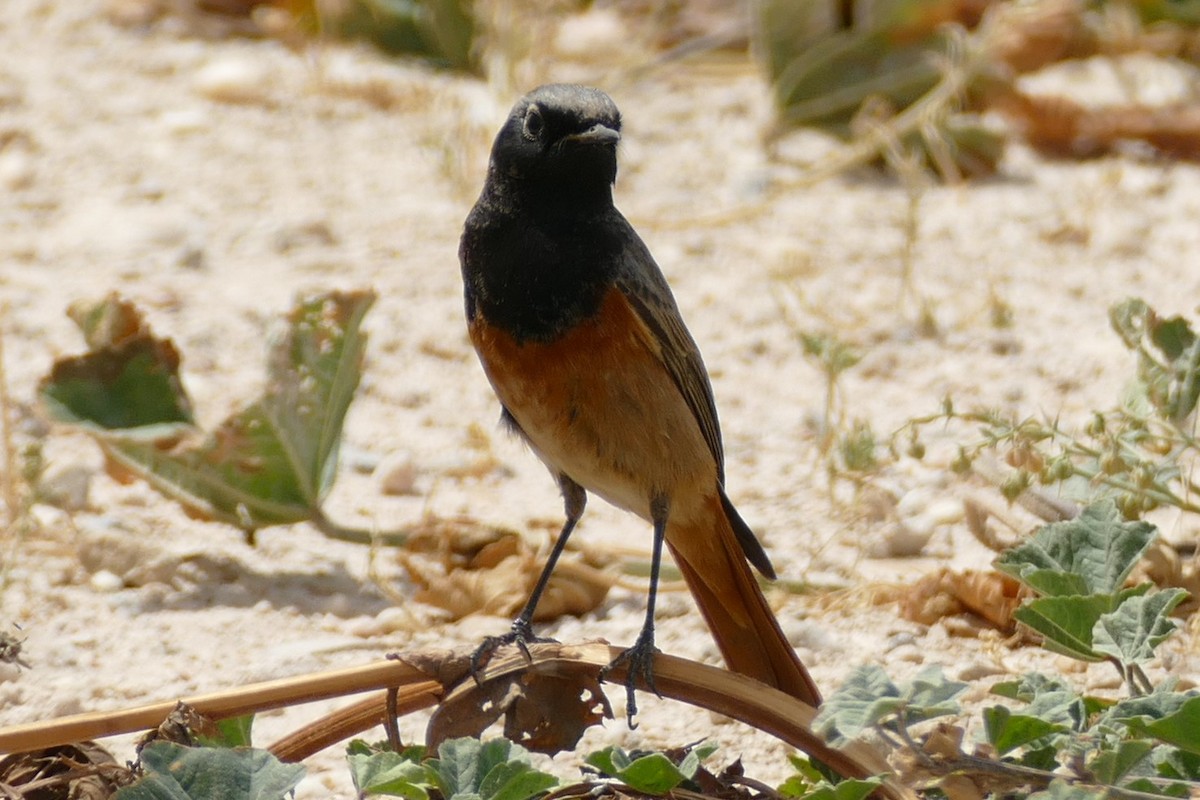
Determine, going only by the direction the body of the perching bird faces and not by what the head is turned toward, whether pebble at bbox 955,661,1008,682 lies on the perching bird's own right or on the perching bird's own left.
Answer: on the perching bird's own left

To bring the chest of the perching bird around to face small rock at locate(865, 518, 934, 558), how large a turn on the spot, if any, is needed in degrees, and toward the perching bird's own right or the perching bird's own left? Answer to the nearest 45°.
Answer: approximately 180°

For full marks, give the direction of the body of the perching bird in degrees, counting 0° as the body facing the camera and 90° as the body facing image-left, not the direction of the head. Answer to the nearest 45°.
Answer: approximately 45°

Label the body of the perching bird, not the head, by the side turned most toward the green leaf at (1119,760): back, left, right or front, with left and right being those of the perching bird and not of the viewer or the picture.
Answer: left

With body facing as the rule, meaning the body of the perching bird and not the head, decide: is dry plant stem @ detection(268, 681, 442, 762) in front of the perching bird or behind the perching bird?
in front

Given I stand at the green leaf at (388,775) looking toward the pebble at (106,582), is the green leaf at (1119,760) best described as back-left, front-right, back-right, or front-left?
back-right

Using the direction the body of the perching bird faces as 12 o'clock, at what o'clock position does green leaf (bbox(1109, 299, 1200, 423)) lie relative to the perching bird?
The green leaf is roughly at 8 o'clock from the perching bird.

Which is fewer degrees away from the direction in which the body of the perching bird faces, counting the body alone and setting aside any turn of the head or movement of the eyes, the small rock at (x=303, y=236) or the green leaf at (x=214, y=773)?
the green leaf

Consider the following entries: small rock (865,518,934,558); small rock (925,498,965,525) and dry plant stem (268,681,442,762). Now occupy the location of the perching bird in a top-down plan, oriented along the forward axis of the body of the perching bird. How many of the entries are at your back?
2

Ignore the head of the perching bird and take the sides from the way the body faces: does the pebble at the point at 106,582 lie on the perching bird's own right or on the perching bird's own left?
on the perching bird's own right

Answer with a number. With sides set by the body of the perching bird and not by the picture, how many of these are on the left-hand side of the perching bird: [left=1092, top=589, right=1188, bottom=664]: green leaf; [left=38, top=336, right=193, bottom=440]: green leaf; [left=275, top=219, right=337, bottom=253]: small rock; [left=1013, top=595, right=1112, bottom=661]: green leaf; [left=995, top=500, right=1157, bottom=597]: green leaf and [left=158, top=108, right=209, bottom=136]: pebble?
3

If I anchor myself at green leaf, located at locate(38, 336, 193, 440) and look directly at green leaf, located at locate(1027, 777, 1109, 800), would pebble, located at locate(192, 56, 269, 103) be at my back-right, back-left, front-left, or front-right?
back-left

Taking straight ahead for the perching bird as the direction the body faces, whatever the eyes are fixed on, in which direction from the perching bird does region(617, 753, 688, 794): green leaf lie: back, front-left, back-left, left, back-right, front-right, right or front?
front-left

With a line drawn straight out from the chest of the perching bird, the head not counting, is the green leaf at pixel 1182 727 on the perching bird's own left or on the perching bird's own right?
on the perching bird's own left

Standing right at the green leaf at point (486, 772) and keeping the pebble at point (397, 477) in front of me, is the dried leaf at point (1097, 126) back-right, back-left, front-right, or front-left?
front-right
